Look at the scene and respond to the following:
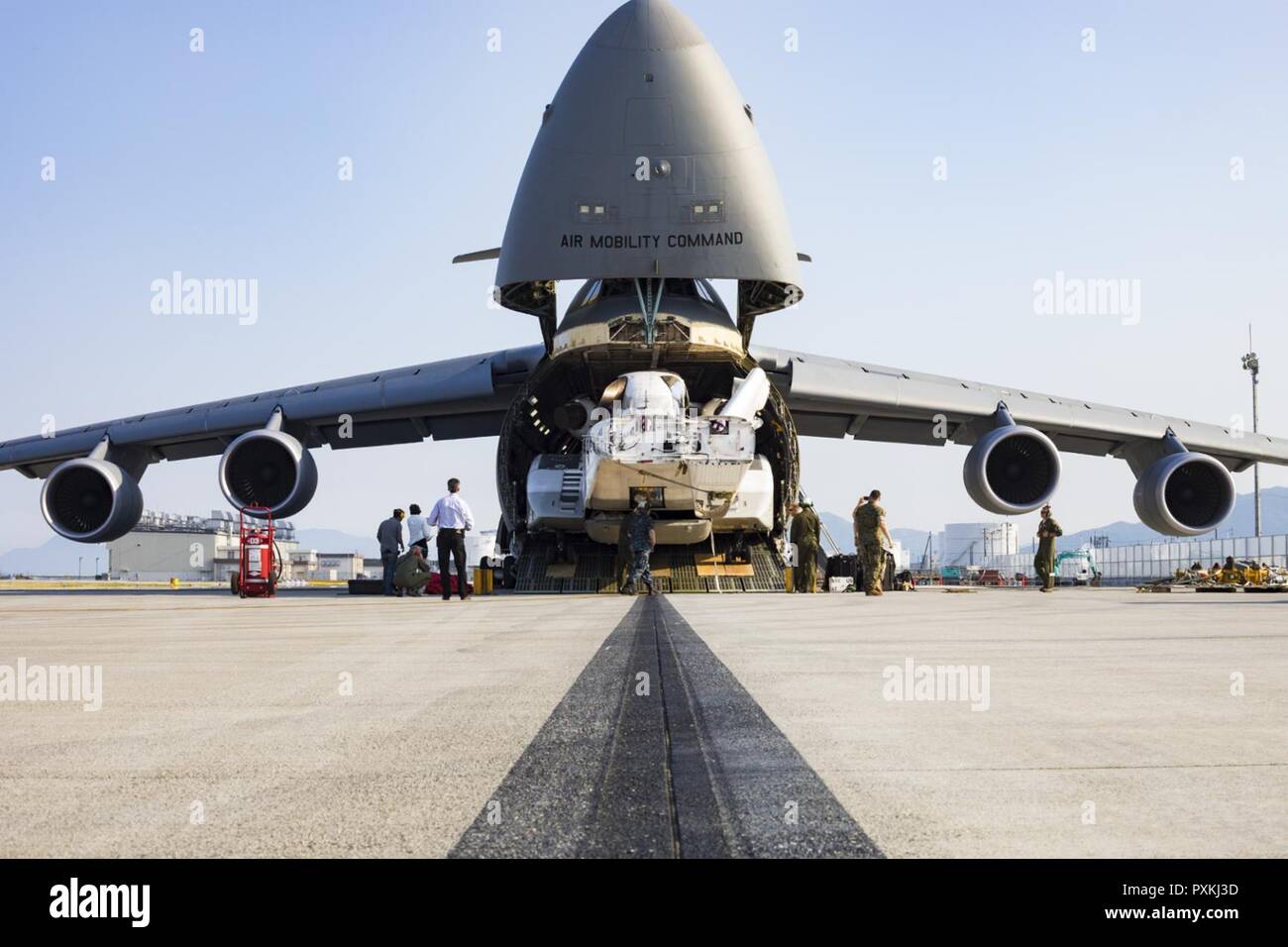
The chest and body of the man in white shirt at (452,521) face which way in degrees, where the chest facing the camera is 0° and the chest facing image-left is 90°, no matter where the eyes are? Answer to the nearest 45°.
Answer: approximately 180°

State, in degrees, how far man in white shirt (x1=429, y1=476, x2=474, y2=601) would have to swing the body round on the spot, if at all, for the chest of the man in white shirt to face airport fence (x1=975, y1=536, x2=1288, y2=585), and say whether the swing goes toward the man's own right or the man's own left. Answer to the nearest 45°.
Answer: approximately 45° to the man's own right

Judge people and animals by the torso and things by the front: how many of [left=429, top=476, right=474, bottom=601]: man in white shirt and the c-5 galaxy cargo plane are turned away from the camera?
1

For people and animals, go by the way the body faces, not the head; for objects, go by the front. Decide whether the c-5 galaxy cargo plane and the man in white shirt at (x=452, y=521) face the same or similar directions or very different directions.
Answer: very different directions

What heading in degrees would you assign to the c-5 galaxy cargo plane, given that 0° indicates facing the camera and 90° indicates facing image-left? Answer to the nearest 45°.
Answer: approximately 0°

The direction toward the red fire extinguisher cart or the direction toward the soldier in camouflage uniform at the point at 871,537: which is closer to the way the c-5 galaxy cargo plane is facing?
the soldier in camouflage uniform

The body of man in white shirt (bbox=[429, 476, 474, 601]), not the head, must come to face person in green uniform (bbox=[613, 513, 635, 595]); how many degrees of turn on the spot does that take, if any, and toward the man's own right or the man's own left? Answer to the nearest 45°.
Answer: approximately 45° to the man's own right
